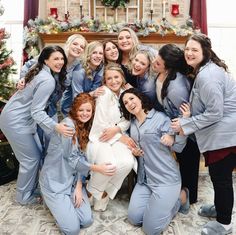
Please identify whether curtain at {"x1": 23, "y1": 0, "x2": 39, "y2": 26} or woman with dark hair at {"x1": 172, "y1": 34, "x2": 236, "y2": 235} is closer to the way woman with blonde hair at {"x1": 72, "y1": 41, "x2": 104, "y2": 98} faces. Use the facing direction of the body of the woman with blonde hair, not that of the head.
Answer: the woman with dark hair

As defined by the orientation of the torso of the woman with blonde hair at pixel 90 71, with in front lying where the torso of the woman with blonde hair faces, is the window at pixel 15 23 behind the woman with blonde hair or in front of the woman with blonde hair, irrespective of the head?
behind

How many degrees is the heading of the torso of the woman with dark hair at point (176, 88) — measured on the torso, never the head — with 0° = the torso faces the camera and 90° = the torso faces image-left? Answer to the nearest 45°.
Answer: approximately 90°

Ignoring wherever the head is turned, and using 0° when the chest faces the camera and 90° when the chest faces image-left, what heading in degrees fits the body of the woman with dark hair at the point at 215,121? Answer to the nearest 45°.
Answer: approximately 90°
